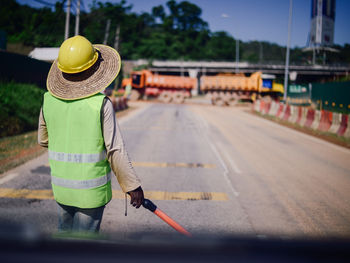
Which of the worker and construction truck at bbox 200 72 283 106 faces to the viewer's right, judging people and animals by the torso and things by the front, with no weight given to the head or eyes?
the construction truck

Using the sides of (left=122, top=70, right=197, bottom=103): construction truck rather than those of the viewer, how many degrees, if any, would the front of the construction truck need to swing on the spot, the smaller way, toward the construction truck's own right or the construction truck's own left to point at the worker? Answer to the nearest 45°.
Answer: approximately 90° to the construction truck's own left

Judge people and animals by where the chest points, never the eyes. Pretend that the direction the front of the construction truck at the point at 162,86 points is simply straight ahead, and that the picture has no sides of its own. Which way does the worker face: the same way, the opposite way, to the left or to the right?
to the right

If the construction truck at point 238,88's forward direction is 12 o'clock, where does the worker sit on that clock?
The worker is roughly at 3 o'clock from the construction truck.

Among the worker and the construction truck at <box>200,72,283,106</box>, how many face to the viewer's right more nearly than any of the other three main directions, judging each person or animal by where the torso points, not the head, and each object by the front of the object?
1

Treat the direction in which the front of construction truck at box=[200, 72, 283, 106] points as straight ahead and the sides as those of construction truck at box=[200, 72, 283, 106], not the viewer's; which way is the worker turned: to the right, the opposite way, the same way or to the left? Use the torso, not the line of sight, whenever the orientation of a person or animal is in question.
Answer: to the left

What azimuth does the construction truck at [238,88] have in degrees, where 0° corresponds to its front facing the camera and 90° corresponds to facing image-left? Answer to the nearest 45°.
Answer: approximately 270°

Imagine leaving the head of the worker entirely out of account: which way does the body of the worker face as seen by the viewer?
away from the camera

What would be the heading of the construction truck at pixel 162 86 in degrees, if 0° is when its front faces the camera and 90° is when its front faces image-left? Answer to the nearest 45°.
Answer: approximately 90°

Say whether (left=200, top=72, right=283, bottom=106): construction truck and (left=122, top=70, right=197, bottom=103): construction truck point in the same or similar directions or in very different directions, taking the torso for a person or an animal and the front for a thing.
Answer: very different directions

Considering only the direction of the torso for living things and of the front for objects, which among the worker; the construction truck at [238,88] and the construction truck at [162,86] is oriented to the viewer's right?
the construction truck at [238,88]
